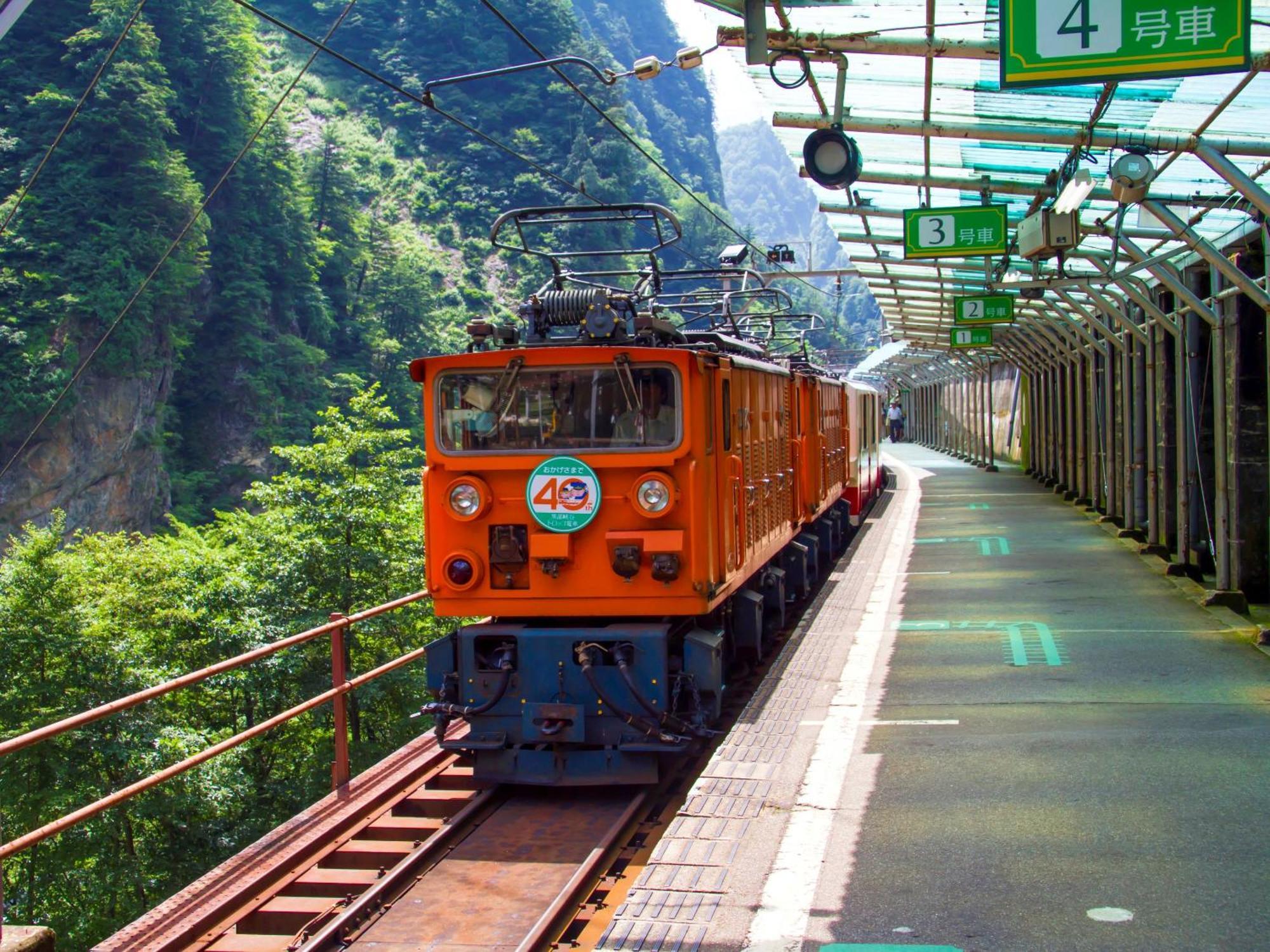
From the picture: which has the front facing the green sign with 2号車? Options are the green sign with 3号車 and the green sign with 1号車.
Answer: the green sign with 1号車

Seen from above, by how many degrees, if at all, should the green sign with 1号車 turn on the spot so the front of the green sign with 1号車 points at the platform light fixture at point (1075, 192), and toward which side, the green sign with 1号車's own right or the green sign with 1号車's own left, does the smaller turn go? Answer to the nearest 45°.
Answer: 0° — it already faces it

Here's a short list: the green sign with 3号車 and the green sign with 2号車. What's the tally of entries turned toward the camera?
2

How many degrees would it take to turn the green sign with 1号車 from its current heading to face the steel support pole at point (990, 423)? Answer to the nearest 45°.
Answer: approximately 180°
